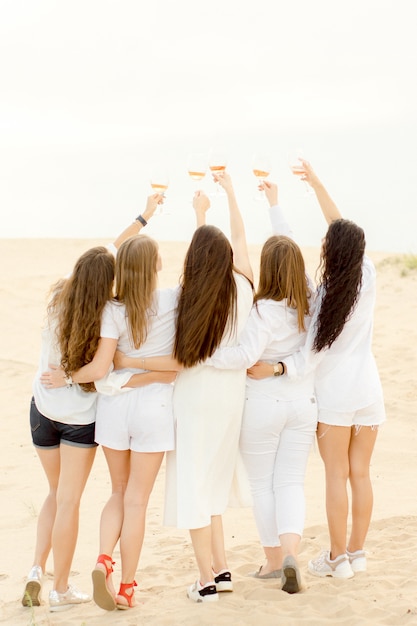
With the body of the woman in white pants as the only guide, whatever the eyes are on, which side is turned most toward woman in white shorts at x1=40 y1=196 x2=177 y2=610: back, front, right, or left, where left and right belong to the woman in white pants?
left

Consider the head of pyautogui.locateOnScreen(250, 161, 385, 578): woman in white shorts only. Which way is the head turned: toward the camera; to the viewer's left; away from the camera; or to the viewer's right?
away from the camera

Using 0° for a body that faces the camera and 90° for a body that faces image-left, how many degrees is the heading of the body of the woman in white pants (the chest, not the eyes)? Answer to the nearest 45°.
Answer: approximately 180°

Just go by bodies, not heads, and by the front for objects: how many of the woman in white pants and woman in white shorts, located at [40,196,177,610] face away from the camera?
2

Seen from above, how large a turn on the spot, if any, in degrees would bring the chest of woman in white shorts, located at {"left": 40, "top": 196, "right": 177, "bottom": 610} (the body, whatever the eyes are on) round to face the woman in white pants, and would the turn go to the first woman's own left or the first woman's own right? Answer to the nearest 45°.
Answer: approximately 90° to the first woman's own right

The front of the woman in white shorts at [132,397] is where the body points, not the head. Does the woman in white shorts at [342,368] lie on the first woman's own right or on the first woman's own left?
on the first woman's own right

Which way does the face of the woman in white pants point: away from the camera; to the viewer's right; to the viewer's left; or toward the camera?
away from the camera

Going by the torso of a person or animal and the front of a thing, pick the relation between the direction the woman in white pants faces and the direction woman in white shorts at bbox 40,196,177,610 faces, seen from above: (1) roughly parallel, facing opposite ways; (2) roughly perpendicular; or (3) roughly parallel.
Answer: roughly parallel

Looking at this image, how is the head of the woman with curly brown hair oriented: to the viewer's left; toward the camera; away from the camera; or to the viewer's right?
away from the camera

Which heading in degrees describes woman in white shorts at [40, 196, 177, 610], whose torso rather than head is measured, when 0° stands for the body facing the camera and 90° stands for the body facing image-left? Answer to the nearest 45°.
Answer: approximately 180°
